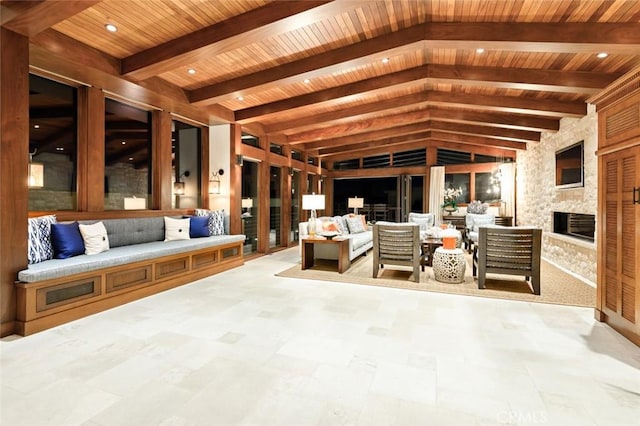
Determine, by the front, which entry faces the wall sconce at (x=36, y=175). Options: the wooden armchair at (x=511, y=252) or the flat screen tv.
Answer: the flat screen tv

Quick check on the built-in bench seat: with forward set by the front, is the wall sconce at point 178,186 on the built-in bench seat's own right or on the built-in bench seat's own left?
on the built-in bench seat's own left

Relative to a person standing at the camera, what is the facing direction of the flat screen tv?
facing the viewer and to the left of the viewer

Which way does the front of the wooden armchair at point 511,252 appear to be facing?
away from the camera

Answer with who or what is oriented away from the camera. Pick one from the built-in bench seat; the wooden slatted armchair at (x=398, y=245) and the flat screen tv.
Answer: the wooden slatted armchair

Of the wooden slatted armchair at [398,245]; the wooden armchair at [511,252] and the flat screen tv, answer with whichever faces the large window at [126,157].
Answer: the flat screen tv

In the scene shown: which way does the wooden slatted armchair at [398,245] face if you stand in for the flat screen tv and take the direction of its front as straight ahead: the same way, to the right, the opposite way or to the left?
to the right

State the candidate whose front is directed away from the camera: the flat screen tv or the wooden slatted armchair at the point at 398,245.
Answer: the wooden slatted armchair

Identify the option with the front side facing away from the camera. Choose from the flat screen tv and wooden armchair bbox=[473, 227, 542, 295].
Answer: the wooden armchair

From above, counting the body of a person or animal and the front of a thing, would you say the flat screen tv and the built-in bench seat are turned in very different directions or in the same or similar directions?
very different directions

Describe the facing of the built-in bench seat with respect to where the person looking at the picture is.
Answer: facing the viewer and to the right of the viewer

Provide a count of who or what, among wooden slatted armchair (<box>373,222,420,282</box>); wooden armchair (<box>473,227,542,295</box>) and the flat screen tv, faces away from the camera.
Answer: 2

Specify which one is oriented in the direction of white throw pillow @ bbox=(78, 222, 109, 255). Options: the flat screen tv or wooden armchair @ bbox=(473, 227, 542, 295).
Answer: the flat screen tv

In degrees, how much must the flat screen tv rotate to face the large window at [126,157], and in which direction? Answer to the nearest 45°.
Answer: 0° — it already faces it

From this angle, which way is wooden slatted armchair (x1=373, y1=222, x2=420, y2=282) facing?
away from the camera
